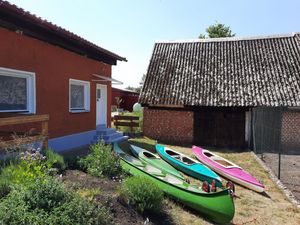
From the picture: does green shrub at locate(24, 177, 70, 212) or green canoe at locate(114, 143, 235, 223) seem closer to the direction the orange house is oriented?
the green canoe

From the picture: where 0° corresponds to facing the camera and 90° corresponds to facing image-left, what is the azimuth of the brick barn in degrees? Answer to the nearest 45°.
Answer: approximately 0°

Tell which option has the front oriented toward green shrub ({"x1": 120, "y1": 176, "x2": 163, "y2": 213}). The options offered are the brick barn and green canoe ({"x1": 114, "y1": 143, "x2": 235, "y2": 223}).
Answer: the brick barn

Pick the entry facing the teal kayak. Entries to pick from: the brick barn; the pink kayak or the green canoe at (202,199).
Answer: the brick barn

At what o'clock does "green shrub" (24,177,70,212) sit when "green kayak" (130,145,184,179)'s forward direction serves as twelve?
The green shrub is roughly at 2 o'clock from the green kayak.

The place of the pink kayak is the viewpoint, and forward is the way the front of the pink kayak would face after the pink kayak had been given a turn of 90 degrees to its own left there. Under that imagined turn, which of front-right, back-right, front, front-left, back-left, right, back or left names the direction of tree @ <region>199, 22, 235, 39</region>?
front-left

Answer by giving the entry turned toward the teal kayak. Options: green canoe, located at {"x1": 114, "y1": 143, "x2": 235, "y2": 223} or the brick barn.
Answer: the brick barn

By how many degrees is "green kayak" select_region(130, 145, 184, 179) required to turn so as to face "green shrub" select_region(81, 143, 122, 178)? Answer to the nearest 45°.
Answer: approximately 90° to its right

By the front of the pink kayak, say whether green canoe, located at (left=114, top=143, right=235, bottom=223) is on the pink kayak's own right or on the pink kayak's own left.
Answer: on the pink kayak's own right

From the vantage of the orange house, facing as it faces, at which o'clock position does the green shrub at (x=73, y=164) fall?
The green shrub is roughly at 1 o'clock from the orange house.

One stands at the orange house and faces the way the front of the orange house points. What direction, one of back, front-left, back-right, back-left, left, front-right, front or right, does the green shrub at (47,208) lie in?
front-right
